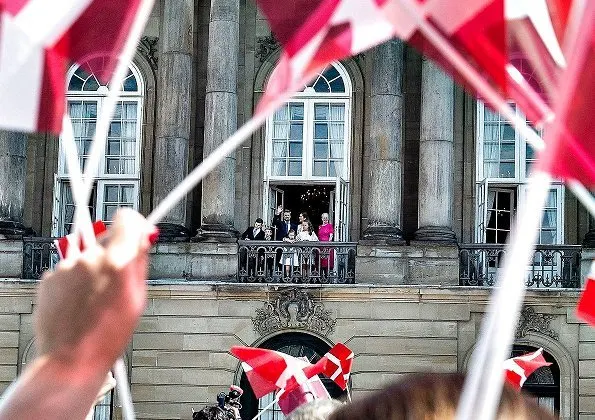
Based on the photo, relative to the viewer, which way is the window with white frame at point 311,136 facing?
toward the camera

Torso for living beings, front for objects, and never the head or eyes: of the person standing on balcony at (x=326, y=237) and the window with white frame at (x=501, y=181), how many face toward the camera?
2

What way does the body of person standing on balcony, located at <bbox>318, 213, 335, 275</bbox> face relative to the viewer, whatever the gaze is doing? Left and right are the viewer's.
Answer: facing the viewer

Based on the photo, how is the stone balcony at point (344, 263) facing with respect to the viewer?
toward the camera

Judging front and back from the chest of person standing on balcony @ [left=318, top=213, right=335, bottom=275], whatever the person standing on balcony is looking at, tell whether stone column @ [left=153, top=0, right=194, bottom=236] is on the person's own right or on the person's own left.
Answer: on the person's own right

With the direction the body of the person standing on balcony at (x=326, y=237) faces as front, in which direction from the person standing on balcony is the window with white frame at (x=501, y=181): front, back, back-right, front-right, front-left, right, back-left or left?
left

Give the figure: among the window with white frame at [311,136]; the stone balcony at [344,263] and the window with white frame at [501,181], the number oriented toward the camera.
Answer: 3

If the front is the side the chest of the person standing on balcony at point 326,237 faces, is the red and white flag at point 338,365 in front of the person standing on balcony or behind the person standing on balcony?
in front
